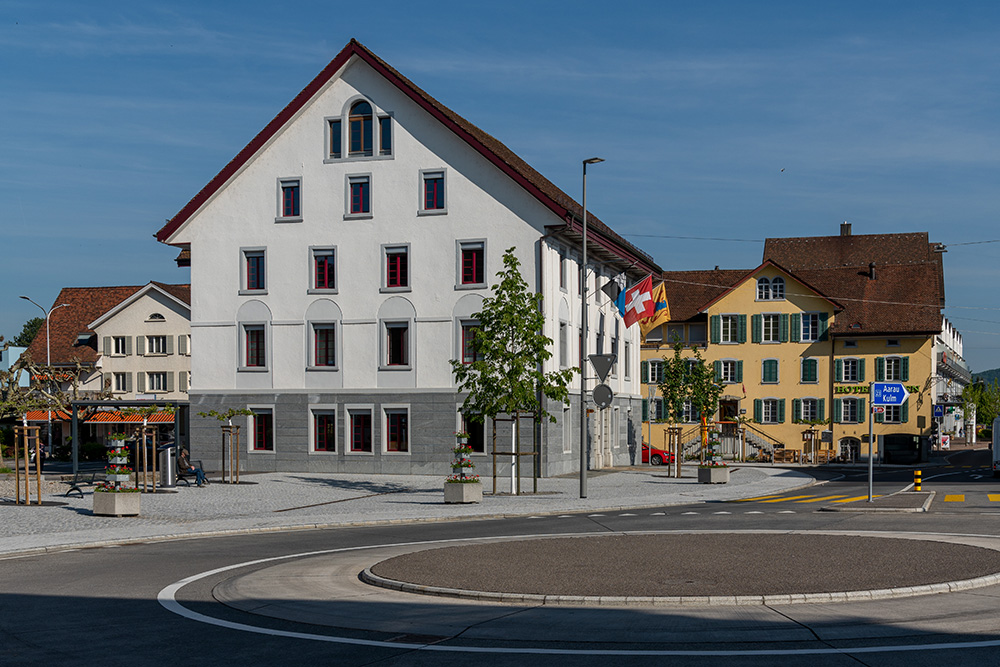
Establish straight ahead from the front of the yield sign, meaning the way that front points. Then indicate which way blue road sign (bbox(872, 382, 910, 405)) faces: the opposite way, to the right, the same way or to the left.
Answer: the opposite way

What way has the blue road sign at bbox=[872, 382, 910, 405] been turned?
toward the camera

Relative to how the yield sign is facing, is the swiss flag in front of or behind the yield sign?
in front

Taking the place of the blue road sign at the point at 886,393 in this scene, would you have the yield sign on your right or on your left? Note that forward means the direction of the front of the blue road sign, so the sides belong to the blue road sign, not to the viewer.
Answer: on your right

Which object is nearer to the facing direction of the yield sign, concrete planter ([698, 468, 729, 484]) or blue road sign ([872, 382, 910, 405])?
the concrete planter

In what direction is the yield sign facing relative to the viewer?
away from the camera
